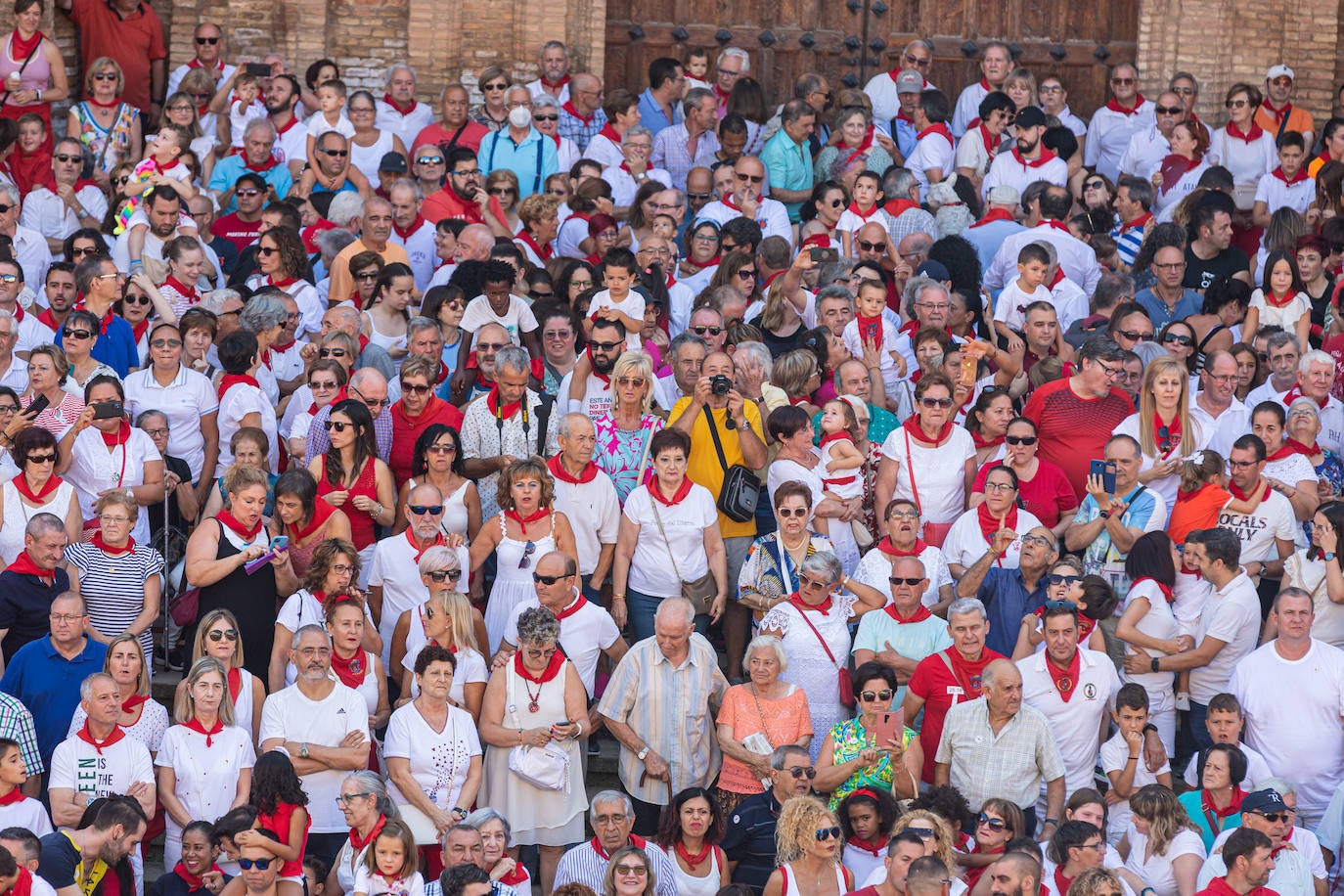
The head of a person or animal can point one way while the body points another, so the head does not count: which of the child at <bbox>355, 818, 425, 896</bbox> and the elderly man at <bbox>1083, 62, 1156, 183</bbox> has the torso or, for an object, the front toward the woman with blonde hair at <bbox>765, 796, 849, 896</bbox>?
the elderly man

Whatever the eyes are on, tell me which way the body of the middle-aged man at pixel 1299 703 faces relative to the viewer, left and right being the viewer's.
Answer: facing the viewer

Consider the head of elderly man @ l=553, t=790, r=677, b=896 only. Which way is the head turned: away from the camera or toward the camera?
toward the camera

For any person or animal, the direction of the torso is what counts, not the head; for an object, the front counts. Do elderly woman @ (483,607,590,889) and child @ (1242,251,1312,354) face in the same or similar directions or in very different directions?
same or similar directions

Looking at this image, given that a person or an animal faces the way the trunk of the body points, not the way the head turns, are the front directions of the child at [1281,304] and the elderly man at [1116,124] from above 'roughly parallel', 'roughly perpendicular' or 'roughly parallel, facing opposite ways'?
roughly parallel

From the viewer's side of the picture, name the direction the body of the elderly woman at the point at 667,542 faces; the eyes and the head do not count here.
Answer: toward the camera

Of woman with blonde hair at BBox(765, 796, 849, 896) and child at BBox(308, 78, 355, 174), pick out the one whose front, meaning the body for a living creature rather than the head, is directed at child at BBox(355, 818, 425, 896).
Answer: child at BBox(308, 78, 355, 174)

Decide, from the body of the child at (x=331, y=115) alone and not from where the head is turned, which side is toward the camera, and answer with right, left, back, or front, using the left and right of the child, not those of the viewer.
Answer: front

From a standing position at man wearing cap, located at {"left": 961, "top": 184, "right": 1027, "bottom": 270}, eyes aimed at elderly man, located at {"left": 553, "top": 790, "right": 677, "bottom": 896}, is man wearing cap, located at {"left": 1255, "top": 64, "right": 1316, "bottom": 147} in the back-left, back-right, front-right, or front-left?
back-left

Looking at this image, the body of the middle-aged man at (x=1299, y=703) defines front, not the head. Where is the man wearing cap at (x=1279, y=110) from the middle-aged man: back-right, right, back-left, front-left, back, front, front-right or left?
back

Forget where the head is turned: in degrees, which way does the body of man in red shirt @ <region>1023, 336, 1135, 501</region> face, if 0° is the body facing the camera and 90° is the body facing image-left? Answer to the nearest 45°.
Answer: approximately 315°

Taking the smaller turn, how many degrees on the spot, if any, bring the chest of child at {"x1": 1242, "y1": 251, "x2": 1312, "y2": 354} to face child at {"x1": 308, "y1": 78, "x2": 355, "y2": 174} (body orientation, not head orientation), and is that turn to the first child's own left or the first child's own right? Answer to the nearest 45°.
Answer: approximately 90° to the first child's own right

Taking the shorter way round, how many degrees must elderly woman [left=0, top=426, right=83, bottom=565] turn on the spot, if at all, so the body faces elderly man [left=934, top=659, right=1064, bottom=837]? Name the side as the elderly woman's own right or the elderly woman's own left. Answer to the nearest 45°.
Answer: approximately 45° to the elderly woman's own left

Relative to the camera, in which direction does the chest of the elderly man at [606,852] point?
toward the camera
